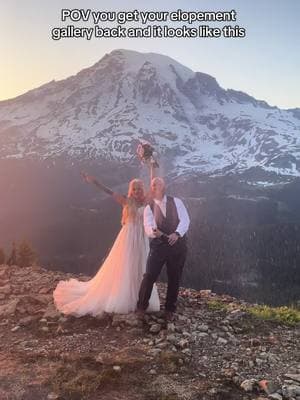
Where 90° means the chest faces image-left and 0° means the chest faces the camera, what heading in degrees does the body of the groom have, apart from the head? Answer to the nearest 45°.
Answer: approximately 0°

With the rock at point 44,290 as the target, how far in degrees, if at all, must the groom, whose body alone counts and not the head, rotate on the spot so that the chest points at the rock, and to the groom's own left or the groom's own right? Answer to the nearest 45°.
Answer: approximately 135° to the groom's own right

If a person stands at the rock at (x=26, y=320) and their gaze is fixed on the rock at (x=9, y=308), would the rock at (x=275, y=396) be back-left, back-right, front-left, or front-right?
back-right

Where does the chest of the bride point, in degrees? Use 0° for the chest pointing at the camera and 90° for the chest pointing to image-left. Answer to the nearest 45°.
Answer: approximately 315°

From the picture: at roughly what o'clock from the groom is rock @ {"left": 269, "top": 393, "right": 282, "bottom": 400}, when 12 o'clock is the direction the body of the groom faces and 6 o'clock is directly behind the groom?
The rock is roughly at 11 o'clock from the groom.

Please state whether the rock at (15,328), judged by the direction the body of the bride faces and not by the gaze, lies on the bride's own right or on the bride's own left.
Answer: on the bride's own right

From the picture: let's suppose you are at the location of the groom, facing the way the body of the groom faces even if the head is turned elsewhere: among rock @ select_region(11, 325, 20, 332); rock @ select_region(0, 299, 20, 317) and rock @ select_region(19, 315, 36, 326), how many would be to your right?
3
